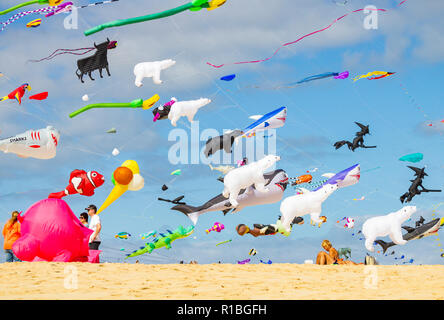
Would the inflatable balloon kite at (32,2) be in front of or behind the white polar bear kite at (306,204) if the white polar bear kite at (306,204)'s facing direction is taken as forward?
behind

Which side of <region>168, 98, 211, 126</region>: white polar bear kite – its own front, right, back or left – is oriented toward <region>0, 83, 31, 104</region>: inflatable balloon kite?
back

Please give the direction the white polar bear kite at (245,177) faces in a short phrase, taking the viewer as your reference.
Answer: facing to the right of the viewer

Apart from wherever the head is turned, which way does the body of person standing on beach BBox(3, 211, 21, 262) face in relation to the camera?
to the viewer's right

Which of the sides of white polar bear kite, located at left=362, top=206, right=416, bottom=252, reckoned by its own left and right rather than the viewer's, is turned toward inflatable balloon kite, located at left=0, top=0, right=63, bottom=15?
back

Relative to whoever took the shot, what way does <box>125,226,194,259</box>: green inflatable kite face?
facing to the right of the viewer

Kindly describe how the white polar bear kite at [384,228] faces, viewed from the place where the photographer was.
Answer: facing to the right of the viewer

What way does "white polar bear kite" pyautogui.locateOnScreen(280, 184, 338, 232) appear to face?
to the viewer's right

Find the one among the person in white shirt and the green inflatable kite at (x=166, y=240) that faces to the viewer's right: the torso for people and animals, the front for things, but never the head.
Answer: the green inflatable kite

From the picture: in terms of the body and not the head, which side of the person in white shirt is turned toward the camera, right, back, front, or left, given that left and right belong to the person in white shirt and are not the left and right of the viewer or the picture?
left
